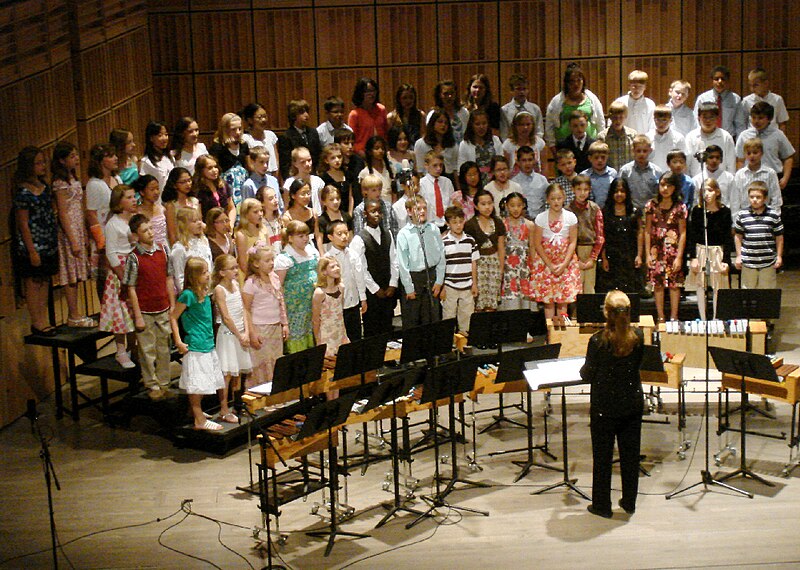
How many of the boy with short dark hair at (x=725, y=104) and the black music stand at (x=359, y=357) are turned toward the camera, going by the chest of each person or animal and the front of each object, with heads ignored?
1

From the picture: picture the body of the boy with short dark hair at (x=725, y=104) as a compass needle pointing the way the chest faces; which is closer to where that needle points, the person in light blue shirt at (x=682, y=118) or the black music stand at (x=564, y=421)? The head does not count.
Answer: the black music stand

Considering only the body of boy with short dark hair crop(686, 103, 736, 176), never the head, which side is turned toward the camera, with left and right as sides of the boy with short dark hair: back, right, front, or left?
front

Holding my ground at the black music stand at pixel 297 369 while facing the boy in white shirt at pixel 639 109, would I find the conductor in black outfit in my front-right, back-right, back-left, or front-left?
front-right

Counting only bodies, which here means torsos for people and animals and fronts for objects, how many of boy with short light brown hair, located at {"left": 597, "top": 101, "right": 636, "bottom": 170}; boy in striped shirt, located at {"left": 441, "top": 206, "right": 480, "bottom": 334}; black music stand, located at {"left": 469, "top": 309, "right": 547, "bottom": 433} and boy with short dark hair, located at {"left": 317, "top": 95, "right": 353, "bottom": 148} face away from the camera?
1

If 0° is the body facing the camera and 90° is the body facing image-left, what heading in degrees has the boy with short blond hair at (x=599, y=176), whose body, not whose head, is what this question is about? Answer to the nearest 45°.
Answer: approximately 0°

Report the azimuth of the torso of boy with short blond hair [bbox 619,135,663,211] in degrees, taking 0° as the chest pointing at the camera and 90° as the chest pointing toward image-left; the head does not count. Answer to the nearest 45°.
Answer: approximately 0°

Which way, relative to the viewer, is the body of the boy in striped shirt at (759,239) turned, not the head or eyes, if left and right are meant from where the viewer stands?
facing the viewer

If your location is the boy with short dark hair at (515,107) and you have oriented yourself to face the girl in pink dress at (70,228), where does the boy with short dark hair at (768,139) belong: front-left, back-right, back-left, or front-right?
back-left

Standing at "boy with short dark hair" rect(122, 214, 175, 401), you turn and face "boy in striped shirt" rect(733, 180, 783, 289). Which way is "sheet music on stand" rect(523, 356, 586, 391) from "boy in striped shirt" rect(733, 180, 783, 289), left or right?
right

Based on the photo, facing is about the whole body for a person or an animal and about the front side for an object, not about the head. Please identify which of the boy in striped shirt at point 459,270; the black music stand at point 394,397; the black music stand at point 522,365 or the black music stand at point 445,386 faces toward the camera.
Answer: the boy in striped shirt

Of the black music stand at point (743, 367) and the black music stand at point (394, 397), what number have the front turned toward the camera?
0

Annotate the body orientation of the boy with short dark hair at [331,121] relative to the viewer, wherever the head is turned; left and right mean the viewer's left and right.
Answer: facing the viewer and to the right of the viewer

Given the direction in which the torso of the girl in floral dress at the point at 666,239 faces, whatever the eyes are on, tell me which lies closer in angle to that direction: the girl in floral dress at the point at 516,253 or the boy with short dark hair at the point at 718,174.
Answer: the girl in floral dress

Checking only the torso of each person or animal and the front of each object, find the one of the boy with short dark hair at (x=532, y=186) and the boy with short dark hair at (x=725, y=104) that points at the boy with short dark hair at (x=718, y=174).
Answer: the boy with short dark hair at (x=725, y=104)

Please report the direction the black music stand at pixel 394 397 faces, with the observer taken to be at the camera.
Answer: facing away from the viewer and to the left of the viewer
